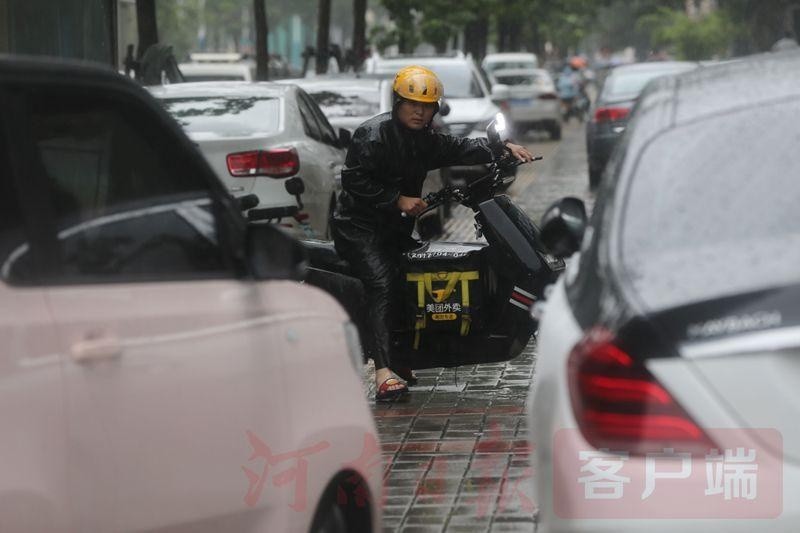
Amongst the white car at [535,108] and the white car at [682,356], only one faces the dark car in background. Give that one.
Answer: the white car at [682,356]

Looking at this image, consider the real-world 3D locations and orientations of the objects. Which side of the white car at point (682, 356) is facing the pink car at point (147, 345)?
left

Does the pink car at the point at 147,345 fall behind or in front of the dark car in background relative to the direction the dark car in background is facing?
behind

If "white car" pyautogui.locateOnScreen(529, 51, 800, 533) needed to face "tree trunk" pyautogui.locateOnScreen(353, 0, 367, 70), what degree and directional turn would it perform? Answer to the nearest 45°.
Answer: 0° — it already faces it

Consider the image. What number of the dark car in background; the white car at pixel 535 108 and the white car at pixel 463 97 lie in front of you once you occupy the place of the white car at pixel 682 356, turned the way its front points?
3

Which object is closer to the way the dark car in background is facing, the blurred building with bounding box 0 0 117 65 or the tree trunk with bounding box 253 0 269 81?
the tree trunk

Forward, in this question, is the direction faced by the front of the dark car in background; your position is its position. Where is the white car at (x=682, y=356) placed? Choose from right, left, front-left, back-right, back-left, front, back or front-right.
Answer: back

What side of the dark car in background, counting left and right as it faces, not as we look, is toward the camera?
back

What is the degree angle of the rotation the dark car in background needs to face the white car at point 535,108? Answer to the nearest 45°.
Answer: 0° — it already faces it

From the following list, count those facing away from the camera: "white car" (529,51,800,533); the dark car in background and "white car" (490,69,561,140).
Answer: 3

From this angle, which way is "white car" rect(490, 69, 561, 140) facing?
away from the camera

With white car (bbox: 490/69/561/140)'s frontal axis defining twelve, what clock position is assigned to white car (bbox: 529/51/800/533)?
white car (bbox: 529/51/800/533) is roughly at 6 o'clock from white car (bbox: 490/69/561/140).

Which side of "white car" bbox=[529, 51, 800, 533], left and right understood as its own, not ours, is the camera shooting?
back

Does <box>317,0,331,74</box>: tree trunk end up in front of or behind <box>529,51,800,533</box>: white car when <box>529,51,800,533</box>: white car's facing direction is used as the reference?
in front
